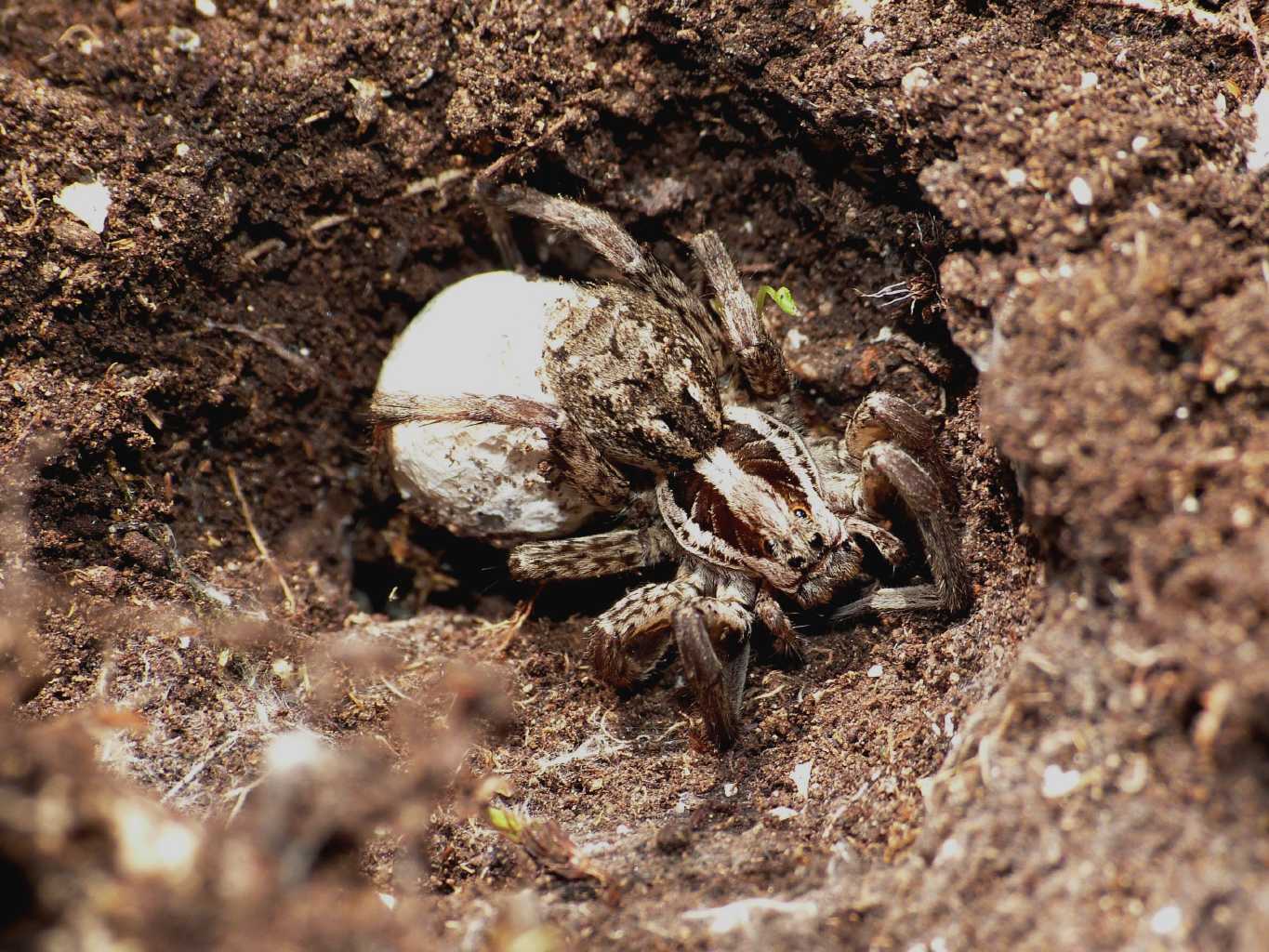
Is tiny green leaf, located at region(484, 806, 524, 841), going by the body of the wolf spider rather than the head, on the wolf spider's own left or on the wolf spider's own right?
on the wolf spider's own right

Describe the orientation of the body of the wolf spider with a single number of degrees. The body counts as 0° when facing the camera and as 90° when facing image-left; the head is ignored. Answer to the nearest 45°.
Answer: approximately 315°
